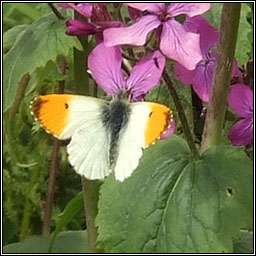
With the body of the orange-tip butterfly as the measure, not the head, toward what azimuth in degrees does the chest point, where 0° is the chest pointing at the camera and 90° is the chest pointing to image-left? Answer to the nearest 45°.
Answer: approximately 180°
